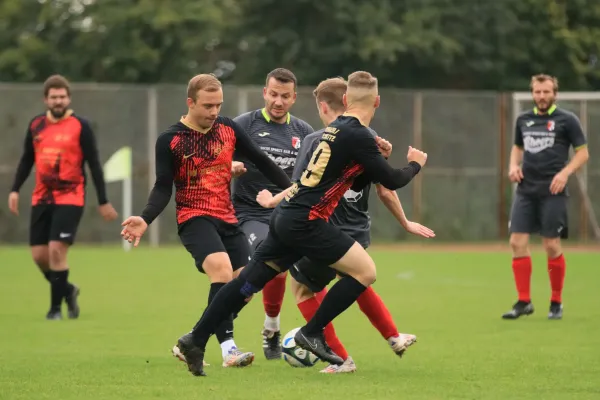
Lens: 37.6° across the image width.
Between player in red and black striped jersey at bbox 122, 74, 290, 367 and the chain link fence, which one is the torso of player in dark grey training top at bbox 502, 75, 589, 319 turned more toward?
the player in red and black striped jersey

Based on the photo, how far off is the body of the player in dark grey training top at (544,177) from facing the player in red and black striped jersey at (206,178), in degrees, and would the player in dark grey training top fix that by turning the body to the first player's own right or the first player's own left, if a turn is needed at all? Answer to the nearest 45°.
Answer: approximately 45° to the first player's own right

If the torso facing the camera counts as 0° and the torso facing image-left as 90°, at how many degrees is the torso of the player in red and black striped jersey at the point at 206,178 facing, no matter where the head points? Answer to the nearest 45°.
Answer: approximately 315°

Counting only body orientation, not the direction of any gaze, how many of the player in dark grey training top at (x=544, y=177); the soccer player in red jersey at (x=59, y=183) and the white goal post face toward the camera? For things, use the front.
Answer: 3

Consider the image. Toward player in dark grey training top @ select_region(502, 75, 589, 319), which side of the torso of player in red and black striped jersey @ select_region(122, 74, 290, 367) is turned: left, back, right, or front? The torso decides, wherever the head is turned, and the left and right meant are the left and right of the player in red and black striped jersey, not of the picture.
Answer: left

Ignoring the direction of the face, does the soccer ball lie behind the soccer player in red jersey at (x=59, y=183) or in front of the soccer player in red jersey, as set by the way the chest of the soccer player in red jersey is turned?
in front

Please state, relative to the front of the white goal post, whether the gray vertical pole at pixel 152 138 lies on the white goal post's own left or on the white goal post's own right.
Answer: on the white goal post's own right

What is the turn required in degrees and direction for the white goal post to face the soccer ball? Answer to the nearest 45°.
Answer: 0° — it already faces it

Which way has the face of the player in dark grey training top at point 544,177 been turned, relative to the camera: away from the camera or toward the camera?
toward the camera

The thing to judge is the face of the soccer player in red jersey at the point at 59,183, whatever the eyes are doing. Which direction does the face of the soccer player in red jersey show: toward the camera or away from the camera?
toward the camera

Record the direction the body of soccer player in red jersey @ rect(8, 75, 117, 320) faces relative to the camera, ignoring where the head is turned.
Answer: toward the camera

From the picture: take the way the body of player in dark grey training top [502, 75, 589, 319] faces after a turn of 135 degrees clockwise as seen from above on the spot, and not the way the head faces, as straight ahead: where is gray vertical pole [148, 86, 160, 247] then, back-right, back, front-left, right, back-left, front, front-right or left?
front

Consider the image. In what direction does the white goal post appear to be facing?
toward the camera

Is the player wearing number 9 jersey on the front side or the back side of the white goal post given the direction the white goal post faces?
on the front side

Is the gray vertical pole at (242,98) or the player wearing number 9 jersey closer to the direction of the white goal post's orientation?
the player wearing number 9 jersey

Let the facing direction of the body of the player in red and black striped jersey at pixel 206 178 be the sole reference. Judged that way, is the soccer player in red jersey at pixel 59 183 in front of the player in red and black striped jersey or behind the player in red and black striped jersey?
behind

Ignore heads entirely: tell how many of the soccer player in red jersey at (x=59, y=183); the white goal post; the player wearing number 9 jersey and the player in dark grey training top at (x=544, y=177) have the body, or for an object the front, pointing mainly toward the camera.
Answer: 3

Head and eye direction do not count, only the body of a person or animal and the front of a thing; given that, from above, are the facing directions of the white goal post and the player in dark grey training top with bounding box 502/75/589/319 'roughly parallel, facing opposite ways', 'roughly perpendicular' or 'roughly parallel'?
roughly parallel

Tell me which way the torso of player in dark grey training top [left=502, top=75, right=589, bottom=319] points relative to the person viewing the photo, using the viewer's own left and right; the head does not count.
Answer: facing the viewer
